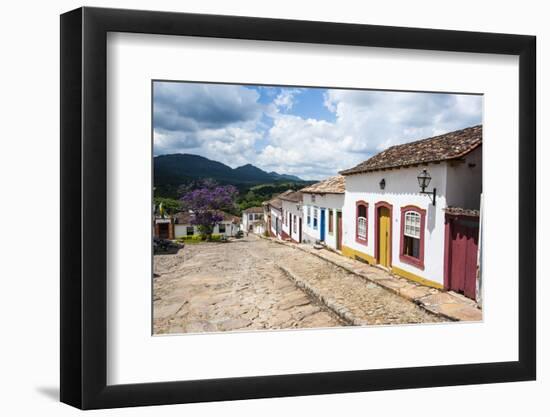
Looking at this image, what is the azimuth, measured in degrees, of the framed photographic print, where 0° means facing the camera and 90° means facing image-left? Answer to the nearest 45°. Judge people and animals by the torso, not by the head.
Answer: approximately 315°
